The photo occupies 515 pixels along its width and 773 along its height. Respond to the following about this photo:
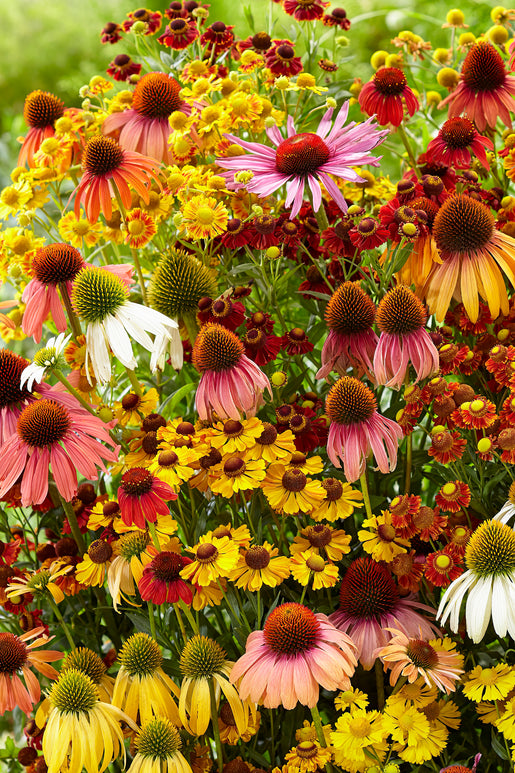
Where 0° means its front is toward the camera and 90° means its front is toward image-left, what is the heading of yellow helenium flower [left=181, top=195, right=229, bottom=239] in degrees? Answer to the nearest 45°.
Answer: approximately 0°
